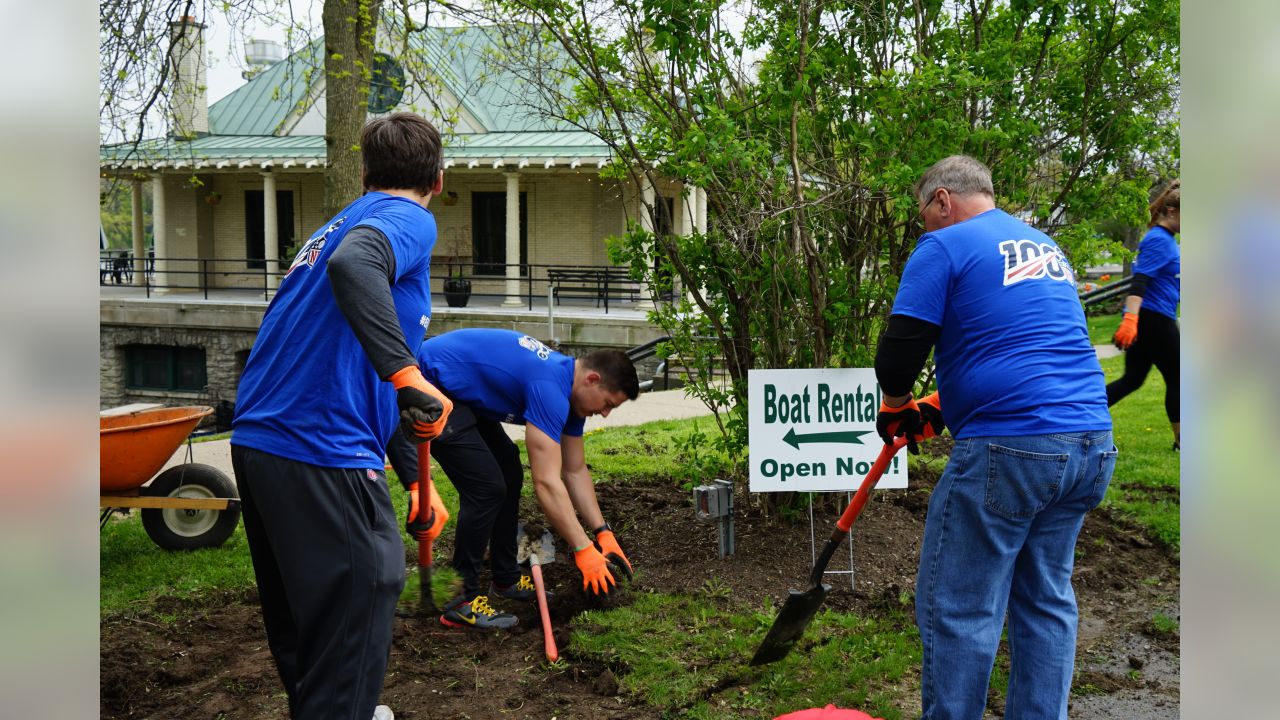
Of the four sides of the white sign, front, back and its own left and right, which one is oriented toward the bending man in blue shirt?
right

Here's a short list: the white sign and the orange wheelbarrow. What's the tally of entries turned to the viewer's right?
1

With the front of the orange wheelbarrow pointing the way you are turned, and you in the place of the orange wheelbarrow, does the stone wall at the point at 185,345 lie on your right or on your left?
on your left

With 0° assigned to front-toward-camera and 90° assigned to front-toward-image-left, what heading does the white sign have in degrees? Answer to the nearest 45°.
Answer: approximately 0°

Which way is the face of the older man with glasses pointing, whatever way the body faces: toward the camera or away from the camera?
away from the camera

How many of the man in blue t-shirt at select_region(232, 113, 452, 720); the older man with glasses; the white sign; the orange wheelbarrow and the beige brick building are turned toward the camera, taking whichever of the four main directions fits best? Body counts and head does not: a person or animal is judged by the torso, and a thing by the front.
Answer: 2

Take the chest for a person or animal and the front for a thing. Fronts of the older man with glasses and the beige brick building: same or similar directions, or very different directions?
very different directions

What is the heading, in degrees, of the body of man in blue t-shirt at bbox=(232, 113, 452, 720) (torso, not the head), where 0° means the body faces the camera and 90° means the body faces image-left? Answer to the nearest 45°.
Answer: approximately 225°

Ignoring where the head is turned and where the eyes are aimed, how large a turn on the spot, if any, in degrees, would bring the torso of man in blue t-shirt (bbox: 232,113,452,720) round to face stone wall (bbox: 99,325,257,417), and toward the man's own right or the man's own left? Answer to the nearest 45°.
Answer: approximately 45° to the man's own left

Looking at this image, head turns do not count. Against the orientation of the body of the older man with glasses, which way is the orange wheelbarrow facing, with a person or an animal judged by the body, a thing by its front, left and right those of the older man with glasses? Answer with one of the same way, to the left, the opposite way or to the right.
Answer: to the right
